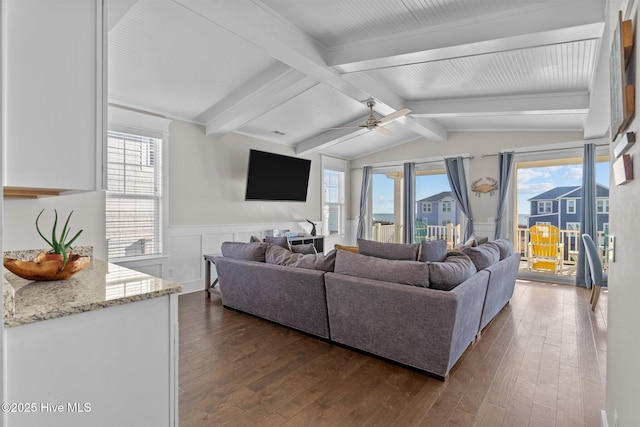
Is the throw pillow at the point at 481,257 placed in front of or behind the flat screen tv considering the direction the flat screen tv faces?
in front

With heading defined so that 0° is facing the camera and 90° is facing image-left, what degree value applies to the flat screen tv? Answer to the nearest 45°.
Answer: approximately 315°

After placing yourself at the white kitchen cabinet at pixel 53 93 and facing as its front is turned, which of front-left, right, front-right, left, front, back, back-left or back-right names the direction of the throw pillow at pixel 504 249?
front

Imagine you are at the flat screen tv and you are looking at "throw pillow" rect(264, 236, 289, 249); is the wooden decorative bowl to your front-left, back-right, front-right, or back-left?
front-right

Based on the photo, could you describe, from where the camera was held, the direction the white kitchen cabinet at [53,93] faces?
facing to the right of the viewer

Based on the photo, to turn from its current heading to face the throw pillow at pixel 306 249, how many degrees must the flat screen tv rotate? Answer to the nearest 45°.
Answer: approximately 45° to its right

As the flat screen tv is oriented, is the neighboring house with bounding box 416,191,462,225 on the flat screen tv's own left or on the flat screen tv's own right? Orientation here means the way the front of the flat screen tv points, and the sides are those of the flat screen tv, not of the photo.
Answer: on the flat screen tv's own left

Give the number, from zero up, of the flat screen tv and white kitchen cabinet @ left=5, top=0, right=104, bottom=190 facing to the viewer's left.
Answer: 0

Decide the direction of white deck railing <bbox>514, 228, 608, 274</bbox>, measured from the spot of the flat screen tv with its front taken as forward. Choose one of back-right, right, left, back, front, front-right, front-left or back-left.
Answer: front-left

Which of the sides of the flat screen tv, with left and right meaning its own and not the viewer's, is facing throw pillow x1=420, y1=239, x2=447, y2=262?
front
